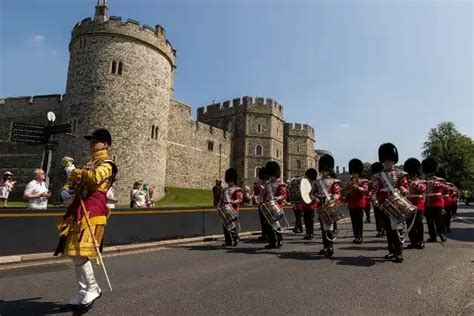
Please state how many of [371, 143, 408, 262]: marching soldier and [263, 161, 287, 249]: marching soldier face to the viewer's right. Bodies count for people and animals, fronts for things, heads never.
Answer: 0

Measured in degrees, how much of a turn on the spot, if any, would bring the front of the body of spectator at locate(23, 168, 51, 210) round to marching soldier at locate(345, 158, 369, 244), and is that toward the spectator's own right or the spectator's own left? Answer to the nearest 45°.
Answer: approximately 45° to the spectator's own left

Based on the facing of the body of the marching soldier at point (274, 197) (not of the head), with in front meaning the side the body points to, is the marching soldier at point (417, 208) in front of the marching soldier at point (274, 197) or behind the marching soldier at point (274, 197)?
behind

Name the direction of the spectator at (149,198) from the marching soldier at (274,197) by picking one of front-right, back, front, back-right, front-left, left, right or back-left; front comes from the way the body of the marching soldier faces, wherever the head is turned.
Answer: right

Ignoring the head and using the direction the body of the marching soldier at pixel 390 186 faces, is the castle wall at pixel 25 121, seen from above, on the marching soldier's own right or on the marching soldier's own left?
on the marching soldier's own right

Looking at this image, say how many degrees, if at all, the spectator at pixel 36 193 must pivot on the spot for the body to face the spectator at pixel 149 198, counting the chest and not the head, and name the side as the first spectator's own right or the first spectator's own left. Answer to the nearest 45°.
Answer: approximately 90° to the first spectator's own left

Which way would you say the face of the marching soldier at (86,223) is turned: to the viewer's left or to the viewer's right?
to the viewer's left

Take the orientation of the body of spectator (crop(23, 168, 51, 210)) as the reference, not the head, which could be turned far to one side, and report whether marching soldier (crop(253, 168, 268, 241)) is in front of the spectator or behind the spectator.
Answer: in front

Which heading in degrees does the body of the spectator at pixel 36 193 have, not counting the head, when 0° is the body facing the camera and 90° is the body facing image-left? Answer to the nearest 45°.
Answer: approximately 315°

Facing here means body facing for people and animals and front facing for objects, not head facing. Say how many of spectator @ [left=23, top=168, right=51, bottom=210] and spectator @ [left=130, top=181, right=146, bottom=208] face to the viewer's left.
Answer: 0
